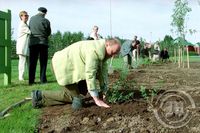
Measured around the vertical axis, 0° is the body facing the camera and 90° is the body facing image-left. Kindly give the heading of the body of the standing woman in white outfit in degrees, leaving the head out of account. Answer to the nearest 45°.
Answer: approximately 270°

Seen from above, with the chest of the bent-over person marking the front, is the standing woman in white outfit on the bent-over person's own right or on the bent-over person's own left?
on the bent-over person's own left

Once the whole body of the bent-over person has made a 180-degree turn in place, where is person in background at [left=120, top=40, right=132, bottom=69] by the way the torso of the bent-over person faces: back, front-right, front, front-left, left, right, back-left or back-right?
right

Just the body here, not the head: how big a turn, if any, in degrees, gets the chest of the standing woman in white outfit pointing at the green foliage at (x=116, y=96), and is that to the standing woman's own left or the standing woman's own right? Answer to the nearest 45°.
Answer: approximately 90° to the standing woman's own right

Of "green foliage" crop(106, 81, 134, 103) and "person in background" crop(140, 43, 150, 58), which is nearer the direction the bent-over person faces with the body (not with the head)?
the green foliage

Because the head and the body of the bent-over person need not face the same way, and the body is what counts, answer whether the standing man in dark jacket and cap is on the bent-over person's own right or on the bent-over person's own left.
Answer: on the bent-over person's own left

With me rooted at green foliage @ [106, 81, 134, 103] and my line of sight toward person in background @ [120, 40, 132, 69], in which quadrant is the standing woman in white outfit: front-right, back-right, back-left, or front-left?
front-left

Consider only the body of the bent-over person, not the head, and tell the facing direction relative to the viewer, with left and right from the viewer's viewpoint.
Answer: facing to the right of the viewer

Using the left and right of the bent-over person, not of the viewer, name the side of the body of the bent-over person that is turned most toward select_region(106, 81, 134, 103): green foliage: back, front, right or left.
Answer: front

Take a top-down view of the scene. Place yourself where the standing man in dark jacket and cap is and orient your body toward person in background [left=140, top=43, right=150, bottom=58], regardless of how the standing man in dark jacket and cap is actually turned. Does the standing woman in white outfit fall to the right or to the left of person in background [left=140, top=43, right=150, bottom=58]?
left
